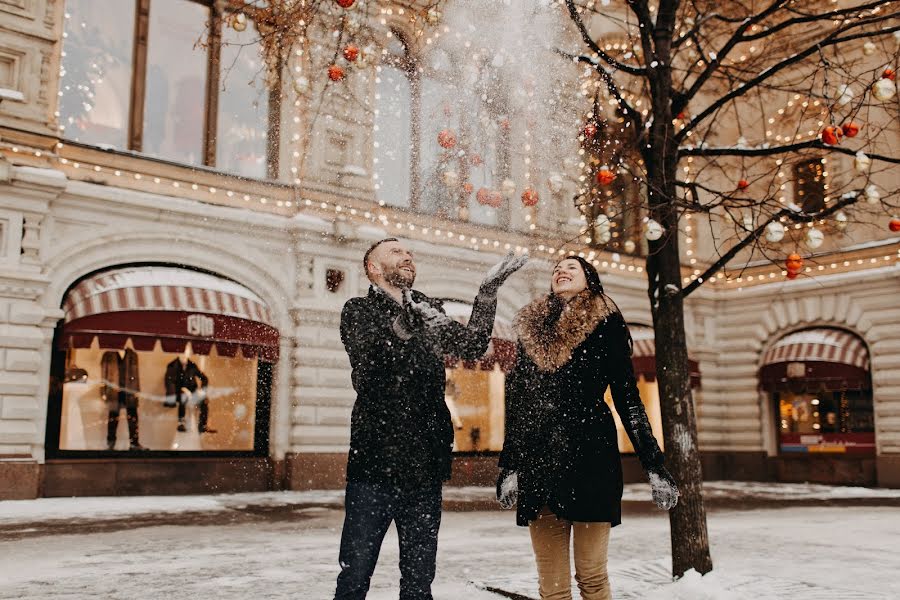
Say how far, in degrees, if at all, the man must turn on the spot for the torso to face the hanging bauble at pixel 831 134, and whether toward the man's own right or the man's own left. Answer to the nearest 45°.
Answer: approximately 90° to the man's own left

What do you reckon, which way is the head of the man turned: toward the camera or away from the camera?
toward the camera

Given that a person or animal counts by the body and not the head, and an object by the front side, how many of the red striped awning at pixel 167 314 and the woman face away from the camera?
0

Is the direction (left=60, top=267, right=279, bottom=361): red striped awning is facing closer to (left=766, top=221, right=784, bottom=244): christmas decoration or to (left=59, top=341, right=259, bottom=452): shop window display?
the christmas decoration

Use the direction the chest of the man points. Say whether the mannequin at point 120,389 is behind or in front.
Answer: behind

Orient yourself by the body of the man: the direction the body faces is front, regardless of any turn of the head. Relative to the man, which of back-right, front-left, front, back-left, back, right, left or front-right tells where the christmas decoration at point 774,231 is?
left

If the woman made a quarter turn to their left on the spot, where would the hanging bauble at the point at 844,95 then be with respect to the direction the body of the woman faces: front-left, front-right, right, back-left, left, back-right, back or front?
left

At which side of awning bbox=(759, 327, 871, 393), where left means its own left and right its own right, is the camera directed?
front

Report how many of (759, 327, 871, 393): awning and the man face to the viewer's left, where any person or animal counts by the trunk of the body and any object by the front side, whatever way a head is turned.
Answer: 0

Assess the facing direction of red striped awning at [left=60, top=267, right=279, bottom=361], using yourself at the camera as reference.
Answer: facing the viewer and to the right of the viewer

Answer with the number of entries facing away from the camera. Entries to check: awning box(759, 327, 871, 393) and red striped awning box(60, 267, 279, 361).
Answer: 0

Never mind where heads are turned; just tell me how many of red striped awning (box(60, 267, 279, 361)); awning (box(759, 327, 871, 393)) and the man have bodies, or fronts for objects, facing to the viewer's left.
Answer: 0

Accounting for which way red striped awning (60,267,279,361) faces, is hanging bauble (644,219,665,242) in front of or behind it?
in front

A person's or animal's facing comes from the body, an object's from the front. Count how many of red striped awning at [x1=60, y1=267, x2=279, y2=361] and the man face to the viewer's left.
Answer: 0

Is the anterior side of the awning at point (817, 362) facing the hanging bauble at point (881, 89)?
yes

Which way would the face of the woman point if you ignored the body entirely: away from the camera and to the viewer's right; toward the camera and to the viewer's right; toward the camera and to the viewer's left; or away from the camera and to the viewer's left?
toward the camera and to the viewer's left
